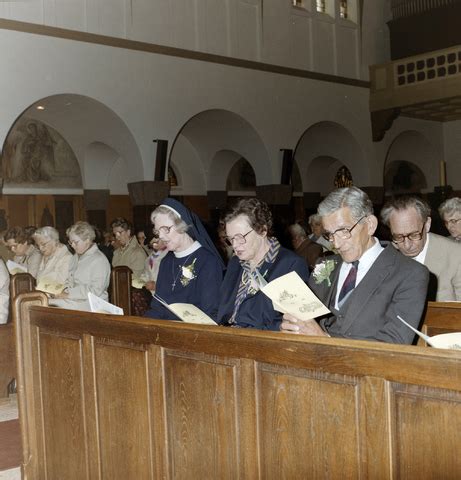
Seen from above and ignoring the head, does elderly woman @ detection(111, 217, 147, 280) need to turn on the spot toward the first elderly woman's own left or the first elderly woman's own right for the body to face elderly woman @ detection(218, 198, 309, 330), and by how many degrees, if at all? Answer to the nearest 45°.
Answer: approximately 45° to the first elderly woman's own left

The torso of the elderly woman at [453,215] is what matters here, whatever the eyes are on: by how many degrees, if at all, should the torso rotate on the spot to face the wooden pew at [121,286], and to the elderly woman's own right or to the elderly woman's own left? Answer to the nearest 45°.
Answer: approximately 45° to the elderly woman's own right

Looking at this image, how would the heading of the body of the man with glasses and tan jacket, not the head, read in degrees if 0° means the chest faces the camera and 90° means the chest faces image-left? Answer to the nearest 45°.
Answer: approximately 45°

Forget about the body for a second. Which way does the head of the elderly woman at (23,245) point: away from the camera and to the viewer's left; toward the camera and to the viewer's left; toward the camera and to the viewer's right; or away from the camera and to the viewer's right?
toward the camera and to the viewer's left

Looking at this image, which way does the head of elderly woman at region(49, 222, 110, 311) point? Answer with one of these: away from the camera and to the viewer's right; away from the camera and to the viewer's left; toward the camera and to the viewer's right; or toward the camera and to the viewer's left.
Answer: toward the camera and to the viewer's left

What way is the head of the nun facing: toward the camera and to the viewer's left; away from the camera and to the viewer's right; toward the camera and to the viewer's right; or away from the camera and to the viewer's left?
toward the camera and to the viewer's left

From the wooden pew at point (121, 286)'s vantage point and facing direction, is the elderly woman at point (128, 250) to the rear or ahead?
to the rear

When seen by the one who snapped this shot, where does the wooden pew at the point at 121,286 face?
facing the viewer and to the left of the viewer

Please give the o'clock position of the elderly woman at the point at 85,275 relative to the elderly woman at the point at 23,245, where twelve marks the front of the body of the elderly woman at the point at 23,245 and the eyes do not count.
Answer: the elderly woman at the point at 85,275 is roughly at 10 o'clock from the elderly woman at the point at 23,245.

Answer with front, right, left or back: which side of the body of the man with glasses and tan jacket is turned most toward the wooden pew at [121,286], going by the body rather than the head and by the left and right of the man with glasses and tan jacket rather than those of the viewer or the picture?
right

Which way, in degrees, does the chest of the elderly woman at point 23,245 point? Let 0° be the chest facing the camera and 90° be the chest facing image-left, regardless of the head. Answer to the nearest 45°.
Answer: approximately 45°

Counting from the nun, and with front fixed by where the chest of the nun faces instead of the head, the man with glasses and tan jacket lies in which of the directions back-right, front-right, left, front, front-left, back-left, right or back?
back-left

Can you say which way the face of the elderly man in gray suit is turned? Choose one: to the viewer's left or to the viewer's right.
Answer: to the viewer's left

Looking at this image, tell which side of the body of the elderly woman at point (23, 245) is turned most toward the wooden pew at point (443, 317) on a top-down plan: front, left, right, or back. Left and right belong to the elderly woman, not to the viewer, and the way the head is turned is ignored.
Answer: left

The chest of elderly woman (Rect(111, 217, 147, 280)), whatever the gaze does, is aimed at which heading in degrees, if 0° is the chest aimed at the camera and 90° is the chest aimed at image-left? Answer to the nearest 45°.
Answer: approximately 45°

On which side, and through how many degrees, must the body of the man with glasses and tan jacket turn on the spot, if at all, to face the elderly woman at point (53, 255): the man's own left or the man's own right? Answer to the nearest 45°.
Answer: approximately 90° to the man's own right

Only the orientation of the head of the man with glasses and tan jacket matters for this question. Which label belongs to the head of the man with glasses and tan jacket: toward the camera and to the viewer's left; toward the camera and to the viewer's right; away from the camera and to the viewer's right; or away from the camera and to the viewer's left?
toward the camera and to the viewer's left
